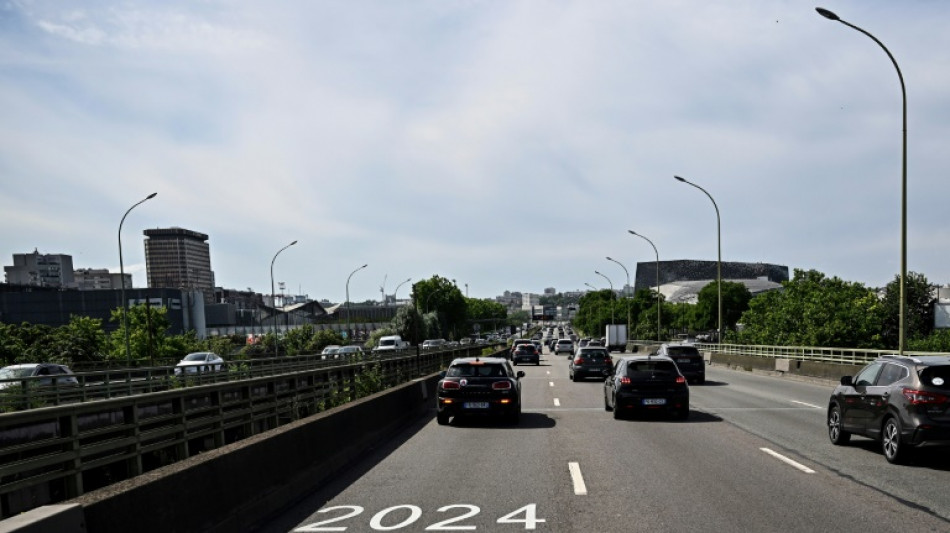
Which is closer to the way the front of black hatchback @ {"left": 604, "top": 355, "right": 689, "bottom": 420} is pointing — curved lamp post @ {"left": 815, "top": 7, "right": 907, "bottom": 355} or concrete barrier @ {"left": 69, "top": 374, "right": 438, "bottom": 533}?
the curved lamp post

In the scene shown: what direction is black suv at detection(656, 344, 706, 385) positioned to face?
away from the camera

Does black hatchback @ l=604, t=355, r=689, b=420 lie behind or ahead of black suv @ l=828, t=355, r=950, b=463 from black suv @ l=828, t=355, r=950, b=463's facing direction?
ahead

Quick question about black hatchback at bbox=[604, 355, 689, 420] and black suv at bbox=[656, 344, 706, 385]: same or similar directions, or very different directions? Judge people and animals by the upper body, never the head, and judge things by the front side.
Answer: same or similar directions

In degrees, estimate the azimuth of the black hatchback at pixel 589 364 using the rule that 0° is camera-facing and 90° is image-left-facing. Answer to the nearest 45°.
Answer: approximately 180°

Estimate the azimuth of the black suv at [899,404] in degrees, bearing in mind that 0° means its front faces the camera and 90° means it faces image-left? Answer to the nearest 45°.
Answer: approximately 135°

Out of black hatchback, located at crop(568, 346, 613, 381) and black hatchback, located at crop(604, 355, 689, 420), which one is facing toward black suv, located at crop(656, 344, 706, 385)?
black hatchback, located at crop(604, 355, 689, 420)

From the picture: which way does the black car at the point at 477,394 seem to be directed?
away from the camera

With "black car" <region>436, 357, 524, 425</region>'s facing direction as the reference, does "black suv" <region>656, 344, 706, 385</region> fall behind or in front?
in front

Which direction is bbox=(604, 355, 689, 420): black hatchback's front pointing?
away from the camera

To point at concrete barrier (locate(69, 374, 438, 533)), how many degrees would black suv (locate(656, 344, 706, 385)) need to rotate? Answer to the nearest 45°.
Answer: approximately 180°

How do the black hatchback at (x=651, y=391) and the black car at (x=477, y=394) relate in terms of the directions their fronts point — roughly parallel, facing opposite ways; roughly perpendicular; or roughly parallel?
roughly parallel

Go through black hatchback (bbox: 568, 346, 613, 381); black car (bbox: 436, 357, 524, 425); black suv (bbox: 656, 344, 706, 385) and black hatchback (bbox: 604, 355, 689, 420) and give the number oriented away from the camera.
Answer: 4

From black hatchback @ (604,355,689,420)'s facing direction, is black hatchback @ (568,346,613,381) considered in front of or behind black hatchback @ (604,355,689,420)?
in front
